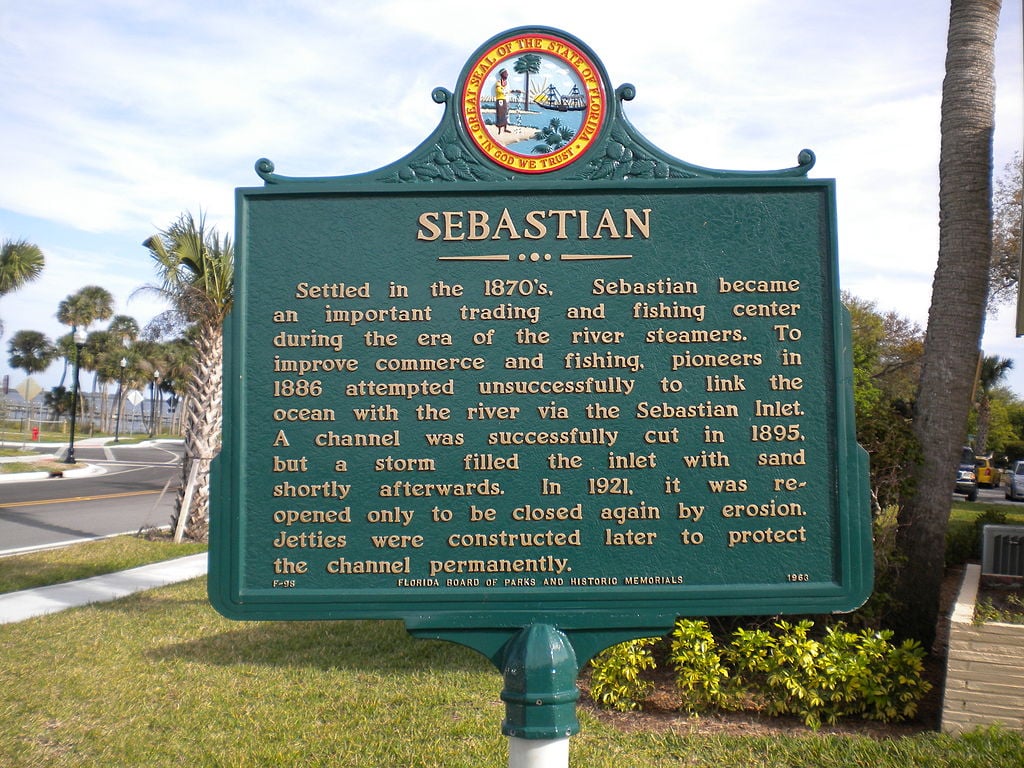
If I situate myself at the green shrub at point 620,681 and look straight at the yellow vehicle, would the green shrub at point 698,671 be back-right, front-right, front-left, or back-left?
front-right

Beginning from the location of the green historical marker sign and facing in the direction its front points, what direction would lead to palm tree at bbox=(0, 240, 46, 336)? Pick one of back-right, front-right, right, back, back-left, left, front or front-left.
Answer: back-right

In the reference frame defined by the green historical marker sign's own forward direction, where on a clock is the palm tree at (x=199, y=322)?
The palm tree is roughly at 5 o'clock from the green historical marker sign.

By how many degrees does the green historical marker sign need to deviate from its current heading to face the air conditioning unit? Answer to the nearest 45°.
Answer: approximately 135° to its left

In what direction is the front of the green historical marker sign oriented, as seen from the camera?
facing the viewer

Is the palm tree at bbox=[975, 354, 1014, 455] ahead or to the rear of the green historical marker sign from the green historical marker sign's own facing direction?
to the rear

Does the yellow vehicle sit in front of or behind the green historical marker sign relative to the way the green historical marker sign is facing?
behind

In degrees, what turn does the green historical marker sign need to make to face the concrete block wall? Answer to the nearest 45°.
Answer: approximately 135° to its left

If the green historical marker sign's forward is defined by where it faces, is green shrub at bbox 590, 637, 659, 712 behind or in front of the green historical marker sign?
behind

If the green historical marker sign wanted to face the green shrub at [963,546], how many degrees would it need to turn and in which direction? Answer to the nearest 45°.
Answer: approximately 135° to its left
